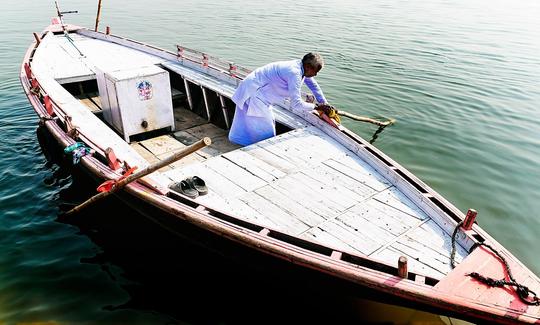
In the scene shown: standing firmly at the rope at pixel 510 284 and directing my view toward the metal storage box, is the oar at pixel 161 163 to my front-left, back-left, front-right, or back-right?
front-left

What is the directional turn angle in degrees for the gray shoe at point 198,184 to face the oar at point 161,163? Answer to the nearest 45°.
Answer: approximately 90° to its right

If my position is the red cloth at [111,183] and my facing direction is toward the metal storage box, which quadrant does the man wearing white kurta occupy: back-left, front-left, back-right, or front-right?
front-right

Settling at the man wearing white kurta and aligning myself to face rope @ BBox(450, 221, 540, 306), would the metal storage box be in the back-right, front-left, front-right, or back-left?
back-right

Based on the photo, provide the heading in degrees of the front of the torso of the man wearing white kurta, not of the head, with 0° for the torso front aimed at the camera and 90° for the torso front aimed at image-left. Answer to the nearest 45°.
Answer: approximately 270°

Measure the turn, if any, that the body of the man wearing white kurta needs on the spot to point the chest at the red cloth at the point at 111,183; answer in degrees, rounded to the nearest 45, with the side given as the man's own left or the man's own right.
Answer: approximately 135° to the man's own right

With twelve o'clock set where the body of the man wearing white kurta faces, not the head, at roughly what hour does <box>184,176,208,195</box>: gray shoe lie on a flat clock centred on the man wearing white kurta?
The gray shoe is roughly at 4 o'clock from the man wearing white kurta.

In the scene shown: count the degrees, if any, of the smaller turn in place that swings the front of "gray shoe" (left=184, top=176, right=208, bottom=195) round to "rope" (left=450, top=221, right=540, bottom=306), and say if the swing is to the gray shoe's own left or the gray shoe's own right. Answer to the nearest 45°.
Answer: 0° — it already faces it

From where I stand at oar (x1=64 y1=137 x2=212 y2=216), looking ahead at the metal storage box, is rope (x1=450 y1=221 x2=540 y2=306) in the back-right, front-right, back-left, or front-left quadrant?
back-right

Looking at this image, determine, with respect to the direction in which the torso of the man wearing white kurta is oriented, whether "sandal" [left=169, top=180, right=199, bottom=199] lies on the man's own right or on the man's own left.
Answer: on the man's own right

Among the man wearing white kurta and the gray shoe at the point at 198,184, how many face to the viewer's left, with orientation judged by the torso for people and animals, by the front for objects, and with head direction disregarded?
0
